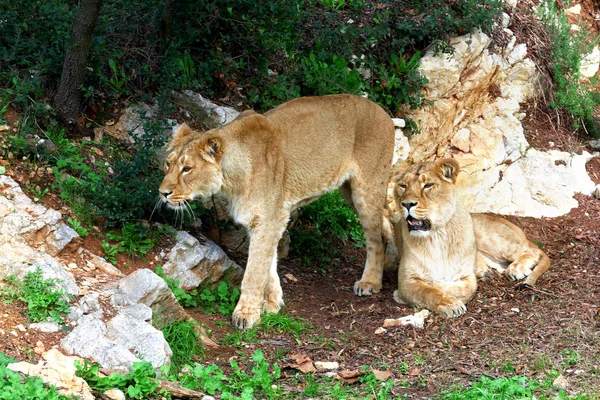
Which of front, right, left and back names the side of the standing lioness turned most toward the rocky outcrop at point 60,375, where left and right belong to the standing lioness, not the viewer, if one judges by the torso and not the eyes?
front

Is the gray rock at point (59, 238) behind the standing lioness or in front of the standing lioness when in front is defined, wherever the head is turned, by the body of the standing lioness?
in front

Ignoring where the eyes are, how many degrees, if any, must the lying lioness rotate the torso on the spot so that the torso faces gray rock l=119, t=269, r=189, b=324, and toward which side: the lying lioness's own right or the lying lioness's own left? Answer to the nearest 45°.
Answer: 0° — it already faces it

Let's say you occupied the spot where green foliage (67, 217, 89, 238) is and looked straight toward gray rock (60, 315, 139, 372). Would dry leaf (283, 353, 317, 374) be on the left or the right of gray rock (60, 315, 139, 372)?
left

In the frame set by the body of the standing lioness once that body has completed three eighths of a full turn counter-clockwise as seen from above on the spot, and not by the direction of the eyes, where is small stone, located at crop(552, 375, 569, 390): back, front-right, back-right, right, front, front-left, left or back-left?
front-right

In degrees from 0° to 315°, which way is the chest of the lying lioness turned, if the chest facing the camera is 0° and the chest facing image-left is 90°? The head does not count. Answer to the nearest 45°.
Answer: approximately 45°

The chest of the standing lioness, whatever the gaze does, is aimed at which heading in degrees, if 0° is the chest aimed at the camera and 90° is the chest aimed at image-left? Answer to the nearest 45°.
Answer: approximately 45°

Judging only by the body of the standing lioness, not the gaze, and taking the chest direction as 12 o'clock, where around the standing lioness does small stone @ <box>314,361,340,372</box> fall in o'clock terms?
The small stone is roughly at 10 o'clock from the standing lioness.

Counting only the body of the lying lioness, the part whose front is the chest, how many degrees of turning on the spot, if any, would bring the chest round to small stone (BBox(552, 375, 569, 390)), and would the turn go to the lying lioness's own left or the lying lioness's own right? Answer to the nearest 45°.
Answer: approximately 90° to the lying lioness's own left

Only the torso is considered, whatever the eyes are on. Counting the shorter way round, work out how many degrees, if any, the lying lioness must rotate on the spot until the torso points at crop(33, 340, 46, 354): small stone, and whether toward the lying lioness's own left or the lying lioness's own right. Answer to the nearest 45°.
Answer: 0° — it already faces it

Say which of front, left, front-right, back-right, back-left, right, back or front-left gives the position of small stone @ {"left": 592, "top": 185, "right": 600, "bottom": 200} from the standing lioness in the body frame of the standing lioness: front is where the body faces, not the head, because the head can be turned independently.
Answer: back

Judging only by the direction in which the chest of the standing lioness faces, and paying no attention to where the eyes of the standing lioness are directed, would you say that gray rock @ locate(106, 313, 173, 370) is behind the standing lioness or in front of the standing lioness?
in front

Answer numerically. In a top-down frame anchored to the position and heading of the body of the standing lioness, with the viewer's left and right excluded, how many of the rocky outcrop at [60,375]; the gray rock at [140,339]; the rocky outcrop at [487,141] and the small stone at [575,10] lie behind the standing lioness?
2

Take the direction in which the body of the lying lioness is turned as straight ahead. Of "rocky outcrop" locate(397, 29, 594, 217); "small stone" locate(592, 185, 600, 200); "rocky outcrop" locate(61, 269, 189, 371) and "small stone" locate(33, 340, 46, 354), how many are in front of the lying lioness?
2

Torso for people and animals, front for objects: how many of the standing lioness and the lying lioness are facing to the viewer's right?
0
